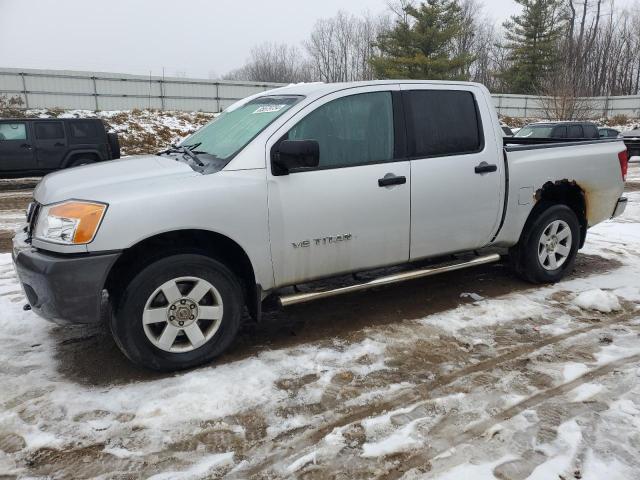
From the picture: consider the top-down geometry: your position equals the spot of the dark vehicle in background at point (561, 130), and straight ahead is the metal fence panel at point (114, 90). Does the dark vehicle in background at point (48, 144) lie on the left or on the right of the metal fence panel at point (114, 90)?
left

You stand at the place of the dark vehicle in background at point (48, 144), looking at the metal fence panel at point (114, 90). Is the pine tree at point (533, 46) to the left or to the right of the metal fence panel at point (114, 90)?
right

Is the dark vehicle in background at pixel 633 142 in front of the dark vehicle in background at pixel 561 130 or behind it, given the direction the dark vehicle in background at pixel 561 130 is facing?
behind

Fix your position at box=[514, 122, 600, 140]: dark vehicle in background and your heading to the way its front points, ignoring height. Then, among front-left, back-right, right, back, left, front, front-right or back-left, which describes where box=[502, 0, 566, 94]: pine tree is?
back-right

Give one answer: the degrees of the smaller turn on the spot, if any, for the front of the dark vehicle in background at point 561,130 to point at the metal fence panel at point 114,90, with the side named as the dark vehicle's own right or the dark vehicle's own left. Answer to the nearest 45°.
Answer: approximately 45° to the dark vehicle's own right

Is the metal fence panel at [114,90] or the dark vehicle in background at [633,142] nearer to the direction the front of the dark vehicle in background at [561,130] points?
the metal fence panel
